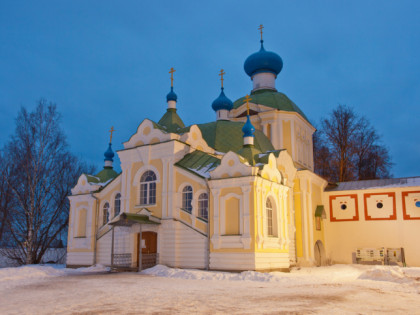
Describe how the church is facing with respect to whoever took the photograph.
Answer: facing the viewer and to the left of the viewer

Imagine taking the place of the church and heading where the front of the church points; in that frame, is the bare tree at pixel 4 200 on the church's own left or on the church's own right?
on the church's own right

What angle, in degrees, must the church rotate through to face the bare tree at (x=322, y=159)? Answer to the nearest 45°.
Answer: approximately 180°

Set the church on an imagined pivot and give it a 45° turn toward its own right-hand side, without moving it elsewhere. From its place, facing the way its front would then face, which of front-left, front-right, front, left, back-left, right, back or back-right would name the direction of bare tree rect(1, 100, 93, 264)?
front

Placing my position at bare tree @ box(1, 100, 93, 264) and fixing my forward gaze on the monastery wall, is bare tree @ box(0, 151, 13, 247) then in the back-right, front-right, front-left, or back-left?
back-left
